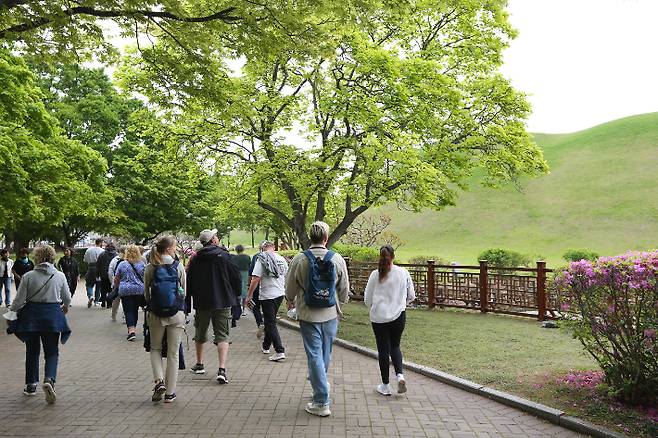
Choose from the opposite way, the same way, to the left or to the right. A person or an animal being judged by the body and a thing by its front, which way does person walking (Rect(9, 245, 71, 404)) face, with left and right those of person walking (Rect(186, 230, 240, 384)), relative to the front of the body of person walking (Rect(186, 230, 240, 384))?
the same way

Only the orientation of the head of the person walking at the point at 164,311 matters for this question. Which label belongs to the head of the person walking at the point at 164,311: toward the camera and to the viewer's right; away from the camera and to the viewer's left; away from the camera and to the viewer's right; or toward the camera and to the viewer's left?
away from the camera and to the viewer's right

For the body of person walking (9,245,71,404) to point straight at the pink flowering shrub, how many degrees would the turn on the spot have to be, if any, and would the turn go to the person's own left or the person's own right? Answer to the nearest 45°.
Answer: approximately 135° to the person's own right

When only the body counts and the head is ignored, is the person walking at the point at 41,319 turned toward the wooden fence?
no

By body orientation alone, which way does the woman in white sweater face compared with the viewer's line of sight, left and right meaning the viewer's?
facing away from the viewer

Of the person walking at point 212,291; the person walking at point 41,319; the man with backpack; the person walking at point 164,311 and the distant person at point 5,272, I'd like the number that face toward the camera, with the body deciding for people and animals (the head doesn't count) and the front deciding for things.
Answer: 1

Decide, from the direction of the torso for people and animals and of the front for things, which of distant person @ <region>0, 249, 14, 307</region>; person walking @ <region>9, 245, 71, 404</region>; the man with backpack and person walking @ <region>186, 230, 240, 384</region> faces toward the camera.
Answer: the distant person

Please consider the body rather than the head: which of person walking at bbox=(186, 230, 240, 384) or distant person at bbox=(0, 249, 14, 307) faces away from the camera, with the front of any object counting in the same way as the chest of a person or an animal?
the person walking

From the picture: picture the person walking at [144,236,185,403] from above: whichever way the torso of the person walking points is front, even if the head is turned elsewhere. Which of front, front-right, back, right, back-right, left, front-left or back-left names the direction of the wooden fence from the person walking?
front-right

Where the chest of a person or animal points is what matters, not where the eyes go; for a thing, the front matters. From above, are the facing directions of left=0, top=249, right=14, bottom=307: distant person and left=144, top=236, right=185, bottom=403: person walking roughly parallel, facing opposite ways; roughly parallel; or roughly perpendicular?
roughly parallel, facing opposite ways

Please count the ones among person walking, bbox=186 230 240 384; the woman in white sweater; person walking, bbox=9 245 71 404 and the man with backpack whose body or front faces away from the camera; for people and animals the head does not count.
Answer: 4

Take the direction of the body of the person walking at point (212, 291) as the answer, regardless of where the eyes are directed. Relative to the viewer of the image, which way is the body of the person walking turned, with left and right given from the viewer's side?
facing away from the viewer

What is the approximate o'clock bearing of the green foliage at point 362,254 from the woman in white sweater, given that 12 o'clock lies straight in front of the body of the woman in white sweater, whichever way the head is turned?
The green foliage is roughly at 12 o'clock from the woman in white sweater.

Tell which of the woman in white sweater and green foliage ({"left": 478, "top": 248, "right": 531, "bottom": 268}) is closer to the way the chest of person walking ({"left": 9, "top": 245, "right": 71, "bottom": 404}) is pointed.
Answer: the green foliage

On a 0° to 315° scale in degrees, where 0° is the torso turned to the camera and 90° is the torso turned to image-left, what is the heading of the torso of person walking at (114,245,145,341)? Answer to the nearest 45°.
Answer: approximately 180°

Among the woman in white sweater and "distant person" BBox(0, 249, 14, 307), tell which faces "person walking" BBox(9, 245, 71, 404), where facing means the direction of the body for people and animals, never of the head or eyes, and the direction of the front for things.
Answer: the distant person

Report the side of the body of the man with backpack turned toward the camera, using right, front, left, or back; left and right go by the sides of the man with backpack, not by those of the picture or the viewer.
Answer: back

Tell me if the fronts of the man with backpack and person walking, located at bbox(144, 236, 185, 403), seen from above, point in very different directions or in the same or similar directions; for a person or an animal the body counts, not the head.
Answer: same or similar directions

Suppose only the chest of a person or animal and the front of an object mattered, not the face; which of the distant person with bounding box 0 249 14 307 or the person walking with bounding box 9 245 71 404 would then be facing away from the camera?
the person walking

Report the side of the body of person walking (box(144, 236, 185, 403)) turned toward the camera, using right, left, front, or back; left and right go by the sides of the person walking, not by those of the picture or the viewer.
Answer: back

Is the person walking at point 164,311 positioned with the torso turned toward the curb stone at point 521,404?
no

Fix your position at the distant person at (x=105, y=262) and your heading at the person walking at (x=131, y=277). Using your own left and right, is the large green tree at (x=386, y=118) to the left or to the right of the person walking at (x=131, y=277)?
left

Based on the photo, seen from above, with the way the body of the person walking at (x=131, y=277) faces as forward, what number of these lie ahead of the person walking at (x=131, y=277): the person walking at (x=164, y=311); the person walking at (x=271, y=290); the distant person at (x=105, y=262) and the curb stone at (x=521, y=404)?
1

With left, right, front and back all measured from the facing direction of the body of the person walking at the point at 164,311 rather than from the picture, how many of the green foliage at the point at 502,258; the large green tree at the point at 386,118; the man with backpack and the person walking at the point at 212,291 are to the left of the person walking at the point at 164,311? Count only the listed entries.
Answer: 0
